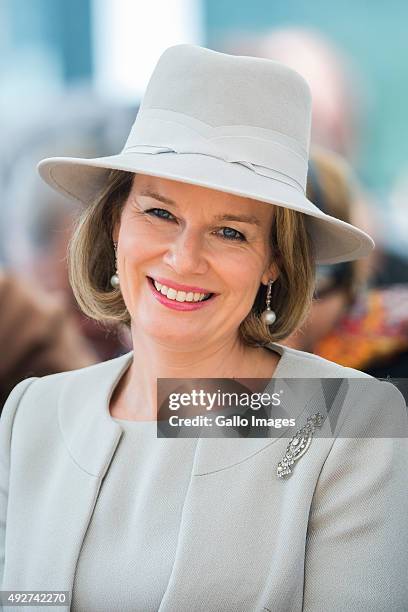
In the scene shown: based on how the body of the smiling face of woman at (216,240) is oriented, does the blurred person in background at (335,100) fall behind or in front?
behind

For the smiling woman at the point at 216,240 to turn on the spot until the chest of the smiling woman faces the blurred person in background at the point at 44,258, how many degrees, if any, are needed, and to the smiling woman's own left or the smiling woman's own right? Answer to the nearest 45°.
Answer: approximately 180°

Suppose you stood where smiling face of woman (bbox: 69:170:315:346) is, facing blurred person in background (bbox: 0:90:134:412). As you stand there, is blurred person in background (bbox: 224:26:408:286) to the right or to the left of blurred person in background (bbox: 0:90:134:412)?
right

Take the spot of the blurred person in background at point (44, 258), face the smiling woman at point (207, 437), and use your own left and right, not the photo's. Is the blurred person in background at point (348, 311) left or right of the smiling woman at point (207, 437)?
left

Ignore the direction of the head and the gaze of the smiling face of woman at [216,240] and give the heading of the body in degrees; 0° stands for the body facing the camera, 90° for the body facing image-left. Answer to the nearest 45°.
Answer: approximately 0°

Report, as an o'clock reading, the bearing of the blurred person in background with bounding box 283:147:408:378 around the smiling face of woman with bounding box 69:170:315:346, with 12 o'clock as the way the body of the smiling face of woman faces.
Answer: The blurred person in background is roughly at 7 o'clock from the smiling face of woman.

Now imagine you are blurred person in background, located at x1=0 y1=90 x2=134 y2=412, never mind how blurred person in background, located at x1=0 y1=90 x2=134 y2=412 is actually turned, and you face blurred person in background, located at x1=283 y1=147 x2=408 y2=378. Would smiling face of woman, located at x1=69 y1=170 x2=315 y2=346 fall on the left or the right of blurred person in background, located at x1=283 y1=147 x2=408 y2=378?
right
